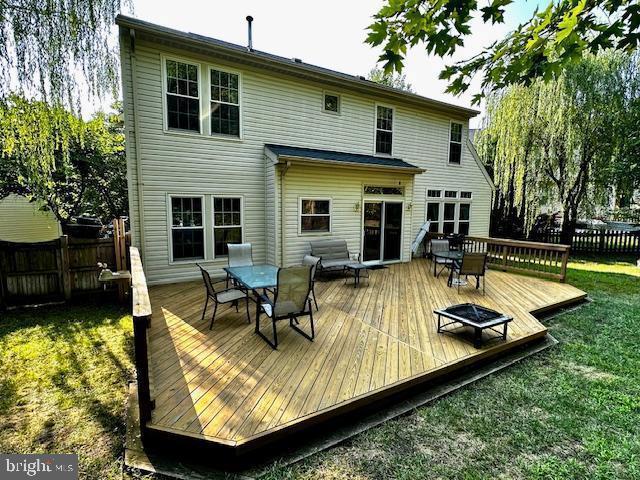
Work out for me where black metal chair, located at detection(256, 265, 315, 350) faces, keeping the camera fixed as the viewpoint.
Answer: facing away from the viewer and to the left of the viewer

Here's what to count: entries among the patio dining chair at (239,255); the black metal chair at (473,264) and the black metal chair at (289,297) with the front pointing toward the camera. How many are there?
1

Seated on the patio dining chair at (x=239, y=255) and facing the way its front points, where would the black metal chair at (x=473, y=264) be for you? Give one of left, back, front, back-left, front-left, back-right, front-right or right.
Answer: left

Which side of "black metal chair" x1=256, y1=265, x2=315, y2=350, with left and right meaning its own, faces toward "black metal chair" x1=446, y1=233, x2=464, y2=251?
right

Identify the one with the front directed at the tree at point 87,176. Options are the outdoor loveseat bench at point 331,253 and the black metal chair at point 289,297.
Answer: the black metal chair

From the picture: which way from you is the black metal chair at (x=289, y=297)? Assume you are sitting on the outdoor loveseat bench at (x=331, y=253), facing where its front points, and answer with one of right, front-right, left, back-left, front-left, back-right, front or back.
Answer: front-right

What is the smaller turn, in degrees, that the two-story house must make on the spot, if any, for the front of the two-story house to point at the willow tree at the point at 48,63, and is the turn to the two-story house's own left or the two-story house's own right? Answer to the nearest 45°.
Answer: approximately 90° to the two-story house's own left

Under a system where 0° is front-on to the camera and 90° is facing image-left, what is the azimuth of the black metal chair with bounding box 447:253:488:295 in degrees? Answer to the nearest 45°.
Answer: approximately 135°

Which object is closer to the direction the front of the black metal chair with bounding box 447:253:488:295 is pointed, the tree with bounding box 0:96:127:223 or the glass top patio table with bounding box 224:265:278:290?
the tree

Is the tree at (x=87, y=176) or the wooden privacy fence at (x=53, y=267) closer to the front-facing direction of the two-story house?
the tree

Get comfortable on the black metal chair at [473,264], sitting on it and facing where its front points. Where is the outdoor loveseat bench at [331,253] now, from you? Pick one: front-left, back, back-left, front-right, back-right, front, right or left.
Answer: front-left

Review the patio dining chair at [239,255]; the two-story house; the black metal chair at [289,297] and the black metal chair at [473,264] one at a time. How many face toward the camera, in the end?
1

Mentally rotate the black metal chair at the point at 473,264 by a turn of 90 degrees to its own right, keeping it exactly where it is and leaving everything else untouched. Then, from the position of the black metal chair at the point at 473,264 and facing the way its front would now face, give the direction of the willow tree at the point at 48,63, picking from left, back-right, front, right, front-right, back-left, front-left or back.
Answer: back

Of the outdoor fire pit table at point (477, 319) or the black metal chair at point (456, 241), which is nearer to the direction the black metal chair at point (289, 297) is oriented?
the black metal chair

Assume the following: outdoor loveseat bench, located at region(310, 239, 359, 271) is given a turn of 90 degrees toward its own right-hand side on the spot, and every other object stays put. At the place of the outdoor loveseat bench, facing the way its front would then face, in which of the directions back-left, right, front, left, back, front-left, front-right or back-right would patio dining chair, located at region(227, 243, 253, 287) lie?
front
